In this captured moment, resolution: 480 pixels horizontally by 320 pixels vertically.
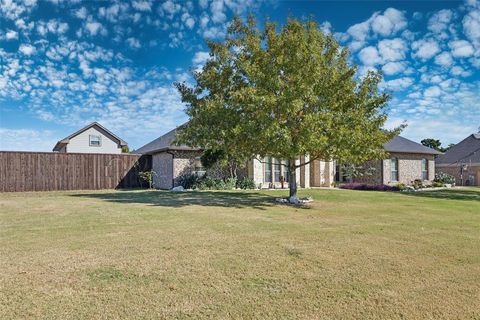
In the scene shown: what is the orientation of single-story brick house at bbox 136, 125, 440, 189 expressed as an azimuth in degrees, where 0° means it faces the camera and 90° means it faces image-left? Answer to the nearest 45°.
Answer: approximately 0°

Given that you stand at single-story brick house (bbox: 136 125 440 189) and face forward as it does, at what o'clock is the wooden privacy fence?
The wooden privacy fence is roughly at 2 o'clock from the single-story brick house.

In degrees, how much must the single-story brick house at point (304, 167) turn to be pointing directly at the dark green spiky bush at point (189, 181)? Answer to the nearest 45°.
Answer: approximately 45° to its right

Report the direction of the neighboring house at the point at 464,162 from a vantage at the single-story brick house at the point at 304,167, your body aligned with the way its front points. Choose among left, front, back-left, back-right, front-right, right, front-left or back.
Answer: back-left

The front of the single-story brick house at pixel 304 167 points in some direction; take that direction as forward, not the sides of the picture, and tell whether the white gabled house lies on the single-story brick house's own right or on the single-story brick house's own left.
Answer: on the single-story brick house's own right
